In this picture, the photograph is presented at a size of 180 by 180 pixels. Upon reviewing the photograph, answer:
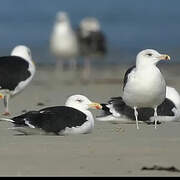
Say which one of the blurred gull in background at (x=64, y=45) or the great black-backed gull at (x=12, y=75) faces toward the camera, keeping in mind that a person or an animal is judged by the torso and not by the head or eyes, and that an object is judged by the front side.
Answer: the blurred gull in background

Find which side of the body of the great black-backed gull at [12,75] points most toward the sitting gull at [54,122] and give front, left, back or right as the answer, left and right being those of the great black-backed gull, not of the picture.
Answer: right

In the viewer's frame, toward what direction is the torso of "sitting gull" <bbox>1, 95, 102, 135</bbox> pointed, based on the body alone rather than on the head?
to the viewer's right

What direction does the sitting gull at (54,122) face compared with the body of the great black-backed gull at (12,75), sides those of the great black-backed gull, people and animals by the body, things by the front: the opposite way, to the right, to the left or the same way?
the same way

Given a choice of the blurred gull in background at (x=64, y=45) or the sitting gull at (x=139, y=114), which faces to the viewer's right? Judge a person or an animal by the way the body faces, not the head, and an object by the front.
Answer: the sitting gull

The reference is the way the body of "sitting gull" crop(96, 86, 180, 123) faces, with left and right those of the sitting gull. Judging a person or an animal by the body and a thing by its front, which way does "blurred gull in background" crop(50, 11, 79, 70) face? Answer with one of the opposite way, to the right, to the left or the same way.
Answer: to the right

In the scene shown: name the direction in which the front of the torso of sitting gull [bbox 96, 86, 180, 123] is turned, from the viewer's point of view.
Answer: to the viewer's right

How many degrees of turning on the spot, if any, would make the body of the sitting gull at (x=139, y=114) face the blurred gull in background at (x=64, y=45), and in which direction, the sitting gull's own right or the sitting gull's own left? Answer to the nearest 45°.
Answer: approximately 90° to the sitting gull's own left

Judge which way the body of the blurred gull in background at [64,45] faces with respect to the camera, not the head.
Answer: toward the camera

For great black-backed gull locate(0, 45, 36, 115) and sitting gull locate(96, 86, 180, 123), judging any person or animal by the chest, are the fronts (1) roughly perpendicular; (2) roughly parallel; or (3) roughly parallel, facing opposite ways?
roughly parallel

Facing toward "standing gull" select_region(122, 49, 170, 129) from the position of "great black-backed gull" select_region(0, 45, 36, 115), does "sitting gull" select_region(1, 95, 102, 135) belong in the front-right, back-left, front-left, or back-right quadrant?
front-right

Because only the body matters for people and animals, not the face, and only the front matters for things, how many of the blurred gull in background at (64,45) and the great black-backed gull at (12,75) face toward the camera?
1

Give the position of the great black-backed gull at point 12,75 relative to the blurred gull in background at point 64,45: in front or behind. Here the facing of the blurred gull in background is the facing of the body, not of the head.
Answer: in front

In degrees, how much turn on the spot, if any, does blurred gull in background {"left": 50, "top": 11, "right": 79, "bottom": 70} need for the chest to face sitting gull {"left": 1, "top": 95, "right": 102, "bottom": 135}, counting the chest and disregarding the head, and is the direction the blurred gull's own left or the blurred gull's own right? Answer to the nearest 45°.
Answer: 0° — it already faces it

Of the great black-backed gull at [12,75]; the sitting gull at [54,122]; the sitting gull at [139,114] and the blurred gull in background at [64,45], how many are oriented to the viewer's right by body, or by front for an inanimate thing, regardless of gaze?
3

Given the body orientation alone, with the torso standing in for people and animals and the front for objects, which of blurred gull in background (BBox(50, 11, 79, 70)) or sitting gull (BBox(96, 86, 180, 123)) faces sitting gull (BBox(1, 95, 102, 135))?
the blurred gull in background

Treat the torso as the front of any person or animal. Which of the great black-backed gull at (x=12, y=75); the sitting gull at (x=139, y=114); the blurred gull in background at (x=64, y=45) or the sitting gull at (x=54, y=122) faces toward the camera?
the blurred gull in background

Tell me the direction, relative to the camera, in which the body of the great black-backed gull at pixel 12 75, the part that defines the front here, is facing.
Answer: to the viewer's right

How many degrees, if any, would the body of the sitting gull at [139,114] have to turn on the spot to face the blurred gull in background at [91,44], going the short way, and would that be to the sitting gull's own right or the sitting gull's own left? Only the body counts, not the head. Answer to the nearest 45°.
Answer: approximately 90° to the sitting gull's own left
